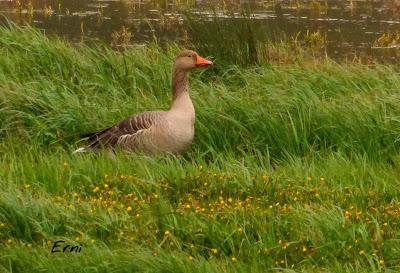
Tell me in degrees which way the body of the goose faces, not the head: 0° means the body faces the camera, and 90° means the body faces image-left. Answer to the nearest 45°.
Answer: approximately 270°
